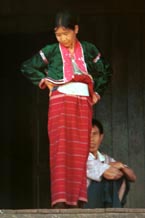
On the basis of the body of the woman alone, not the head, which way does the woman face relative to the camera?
toward the camera
